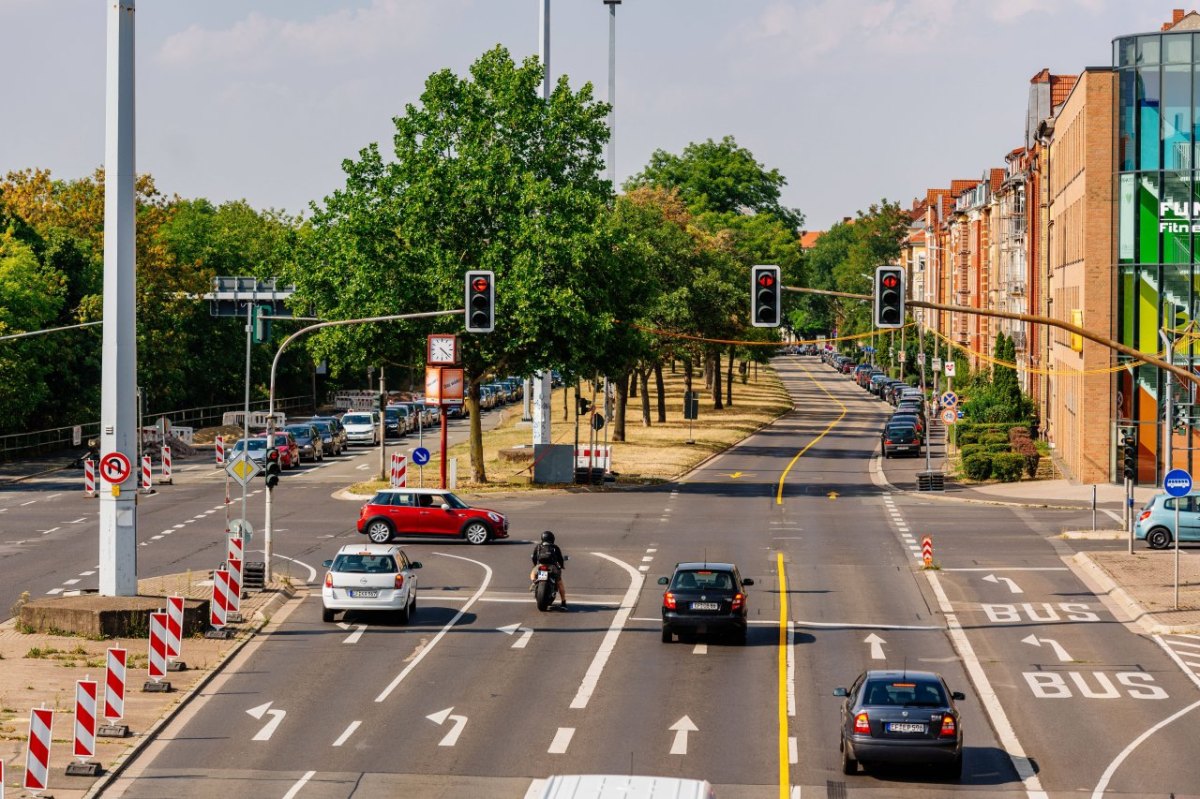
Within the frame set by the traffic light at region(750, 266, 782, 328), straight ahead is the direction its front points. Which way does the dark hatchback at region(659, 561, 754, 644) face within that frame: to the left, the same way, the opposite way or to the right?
the opposite way

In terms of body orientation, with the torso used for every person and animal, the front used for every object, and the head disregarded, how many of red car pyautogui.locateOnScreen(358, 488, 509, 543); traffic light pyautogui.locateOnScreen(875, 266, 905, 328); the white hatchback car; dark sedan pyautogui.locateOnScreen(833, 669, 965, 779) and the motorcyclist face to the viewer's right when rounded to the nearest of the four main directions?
1

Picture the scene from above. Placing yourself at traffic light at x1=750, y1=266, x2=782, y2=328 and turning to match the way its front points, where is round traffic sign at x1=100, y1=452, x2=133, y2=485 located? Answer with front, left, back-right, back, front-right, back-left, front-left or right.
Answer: right

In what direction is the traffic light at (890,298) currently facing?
toward the camera

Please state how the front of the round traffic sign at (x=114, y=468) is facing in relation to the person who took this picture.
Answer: facing the viewer

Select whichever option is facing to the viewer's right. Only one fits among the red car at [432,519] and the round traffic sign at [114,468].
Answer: the red car

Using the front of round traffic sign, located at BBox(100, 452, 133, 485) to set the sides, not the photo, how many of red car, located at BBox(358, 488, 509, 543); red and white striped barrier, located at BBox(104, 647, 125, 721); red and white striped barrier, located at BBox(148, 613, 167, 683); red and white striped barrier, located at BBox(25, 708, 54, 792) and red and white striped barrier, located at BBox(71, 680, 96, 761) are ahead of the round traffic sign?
4

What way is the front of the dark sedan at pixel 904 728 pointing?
away from the camera

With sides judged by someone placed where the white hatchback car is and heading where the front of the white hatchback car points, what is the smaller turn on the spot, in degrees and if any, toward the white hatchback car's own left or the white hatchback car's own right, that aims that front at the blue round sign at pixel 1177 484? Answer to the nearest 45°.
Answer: approximately 90° to the white hatchback car's own right

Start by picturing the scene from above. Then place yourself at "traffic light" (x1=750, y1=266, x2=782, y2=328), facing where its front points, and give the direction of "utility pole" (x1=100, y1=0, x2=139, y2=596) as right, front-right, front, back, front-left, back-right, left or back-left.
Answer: right

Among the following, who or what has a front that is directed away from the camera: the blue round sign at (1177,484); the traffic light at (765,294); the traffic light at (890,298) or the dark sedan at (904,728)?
the dark sedan

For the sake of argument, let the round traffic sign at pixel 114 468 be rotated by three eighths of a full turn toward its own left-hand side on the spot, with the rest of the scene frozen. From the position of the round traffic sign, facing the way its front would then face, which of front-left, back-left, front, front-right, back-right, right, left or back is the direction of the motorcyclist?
front-right

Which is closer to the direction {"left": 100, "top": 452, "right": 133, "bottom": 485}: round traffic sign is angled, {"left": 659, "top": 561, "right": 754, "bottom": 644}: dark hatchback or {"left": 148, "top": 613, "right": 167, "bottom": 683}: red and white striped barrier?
the red and white striped barrier

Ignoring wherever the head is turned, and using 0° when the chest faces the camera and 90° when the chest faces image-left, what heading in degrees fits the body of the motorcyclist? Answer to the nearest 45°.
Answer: approximately 180°

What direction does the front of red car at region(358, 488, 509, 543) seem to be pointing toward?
to the viewer's right

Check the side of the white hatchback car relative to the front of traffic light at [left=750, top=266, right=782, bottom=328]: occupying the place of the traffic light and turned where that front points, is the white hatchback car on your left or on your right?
on your right
